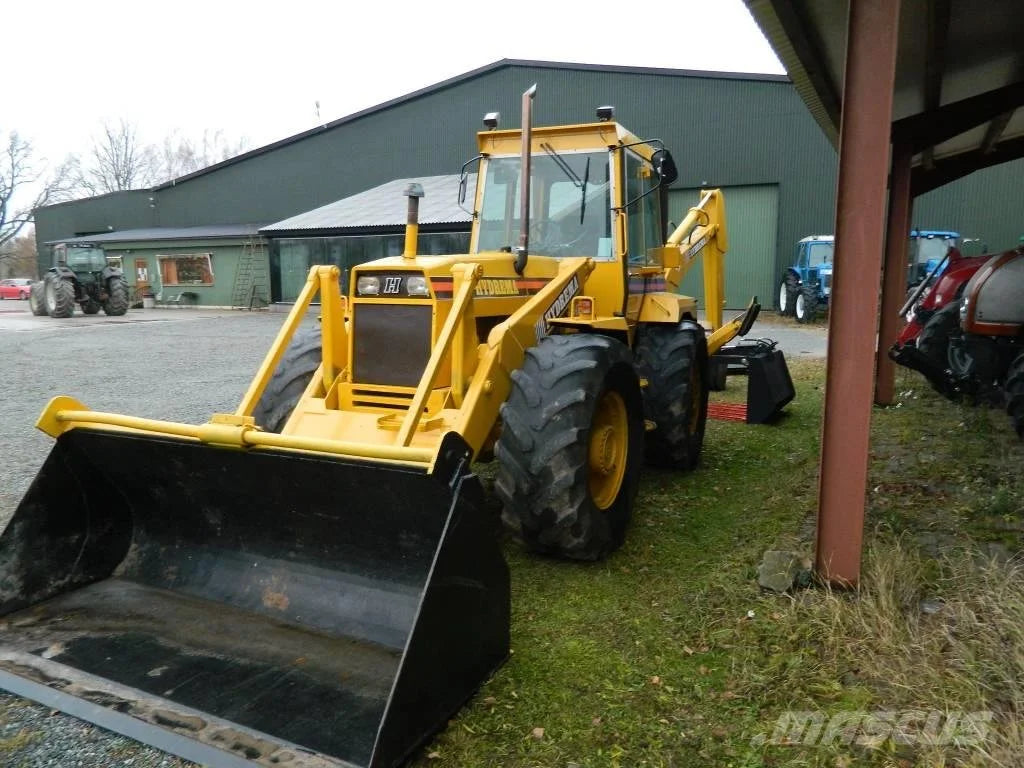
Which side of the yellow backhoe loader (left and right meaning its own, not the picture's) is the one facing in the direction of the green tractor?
right

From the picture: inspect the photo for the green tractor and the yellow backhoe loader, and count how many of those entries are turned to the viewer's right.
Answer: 0

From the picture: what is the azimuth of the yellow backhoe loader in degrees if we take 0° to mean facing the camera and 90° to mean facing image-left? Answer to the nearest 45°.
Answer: approximately 45°

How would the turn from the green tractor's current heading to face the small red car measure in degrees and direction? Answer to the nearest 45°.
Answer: approximately 45° to its right

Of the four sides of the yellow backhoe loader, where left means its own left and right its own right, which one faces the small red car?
right

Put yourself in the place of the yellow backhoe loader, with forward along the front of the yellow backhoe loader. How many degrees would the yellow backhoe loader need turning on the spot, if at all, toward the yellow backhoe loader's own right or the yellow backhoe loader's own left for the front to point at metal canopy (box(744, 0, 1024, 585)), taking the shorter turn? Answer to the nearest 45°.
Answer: approximately 135° to the yellow backhoe loader's own left

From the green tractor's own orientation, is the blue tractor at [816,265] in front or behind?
behind

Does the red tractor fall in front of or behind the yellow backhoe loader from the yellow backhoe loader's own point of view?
behind
